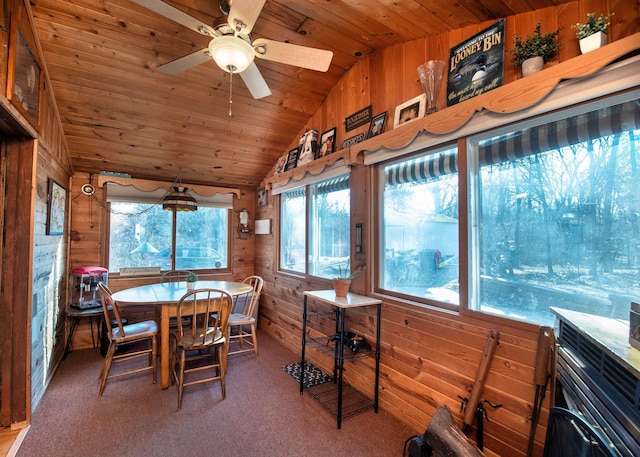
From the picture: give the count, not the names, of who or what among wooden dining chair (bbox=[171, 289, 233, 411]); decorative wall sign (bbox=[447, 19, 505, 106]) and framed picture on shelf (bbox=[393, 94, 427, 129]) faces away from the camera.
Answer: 1

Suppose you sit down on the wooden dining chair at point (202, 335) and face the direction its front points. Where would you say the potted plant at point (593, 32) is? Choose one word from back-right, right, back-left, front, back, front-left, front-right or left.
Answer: back-right

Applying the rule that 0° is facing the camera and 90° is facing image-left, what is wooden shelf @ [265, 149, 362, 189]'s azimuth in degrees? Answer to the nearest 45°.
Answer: approximately 45°

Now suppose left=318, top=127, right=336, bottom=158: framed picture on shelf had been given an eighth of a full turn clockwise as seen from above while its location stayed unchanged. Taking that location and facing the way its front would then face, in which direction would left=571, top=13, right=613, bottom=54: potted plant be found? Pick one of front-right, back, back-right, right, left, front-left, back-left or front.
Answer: back-left

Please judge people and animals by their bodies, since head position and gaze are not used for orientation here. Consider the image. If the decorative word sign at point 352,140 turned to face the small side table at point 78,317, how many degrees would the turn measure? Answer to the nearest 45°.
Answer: approximately 45° to its right

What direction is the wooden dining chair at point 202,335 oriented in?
away from the camera

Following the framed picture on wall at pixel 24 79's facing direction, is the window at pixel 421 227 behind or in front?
in front

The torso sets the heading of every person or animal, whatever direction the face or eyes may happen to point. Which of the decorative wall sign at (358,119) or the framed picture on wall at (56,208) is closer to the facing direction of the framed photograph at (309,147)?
the framed picture on wall

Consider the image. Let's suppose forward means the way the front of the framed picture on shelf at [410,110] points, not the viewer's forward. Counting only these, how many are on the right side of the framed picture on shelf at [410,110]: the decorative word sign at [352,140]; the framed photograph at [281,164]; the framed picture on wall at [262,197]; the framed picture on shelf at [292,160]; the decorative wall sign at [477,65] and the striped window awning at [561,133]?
4
